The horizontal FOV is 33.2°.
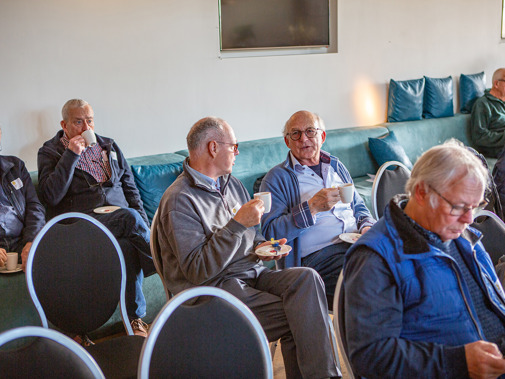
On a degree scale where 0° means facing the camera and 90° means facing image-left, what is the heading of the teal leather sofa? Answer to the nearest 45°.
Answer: approximately 315°

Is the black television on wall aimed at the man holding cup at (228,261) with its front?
yes

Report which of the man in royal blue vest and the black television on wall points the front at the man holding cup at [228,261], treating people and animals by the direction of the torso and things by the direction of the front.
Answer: the black television on wall

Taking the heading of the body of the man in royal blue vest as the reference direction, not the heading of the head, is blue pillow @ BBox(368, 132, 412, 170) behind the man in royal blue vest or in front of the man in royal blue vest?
behind

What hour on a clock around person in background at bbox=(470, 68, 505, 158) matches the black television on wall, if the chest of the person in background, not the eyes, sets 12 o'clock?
The black television on wall is roughly at 3 o'clock from the person in background.

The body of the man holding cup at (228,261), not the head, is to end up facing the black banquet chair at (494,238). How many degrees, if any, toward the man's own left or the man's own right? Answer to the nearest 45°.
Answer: approximately 45° to the man's own left

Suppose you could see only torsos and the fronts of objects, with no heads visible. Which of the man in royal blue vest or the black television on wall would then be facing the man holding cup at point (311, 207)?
the black television on wall

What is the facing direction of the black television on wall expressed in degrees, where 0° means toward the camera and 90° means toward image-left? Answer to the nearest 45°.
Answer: approximately 0°
